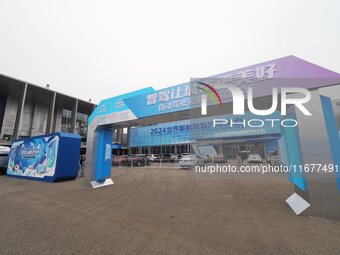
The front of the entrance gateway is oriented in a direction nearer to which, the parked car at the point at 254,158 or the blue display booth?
the blue display booth

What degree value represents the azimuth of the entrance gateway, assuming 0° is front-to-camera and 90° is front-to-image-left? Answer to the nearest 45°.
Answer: approximately 45°

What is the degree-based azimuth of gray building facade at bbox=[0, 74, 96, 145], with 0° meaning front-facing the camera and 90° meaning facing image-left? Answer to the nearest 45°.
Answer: approximately 315°

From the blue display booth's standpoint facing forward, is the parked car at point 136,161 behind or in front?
behind

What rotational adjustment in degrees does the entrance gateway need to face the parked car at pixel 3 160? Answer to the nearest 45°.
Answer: approximately 45° to its right

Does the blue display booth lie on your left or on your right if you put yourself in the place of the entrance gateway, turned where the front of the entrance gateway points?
on your right

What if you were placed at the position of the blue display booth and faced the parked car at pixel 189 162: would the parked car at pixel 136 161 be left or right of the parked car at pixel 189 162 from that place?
left
